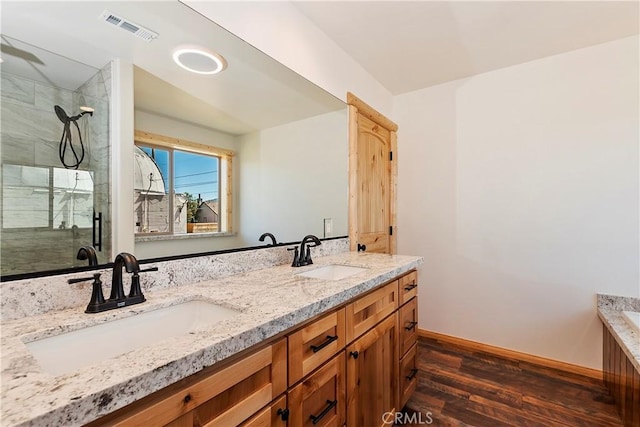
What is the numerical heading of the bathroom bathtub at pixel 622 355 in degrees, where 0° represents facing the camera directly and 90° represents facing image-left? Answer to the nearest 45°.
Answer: approximately 90°

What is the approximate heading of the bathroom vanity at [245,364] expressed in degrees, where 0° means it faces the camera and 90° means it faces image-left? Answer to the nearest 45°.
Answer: approximately 315°

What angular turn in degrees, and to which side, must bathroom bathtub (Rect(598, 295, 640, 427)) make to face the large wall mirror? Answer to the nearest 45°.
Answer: approximately 45° to its left

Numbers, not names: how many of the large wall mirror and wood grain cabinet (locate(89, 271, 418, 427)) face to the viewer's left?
0

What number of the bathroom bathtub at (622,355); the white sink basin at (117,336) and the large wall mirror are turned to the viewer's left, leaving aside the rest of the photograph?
1

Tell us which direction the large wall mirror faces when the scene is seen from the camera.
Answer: facing the viewer and to the right of the viewer
